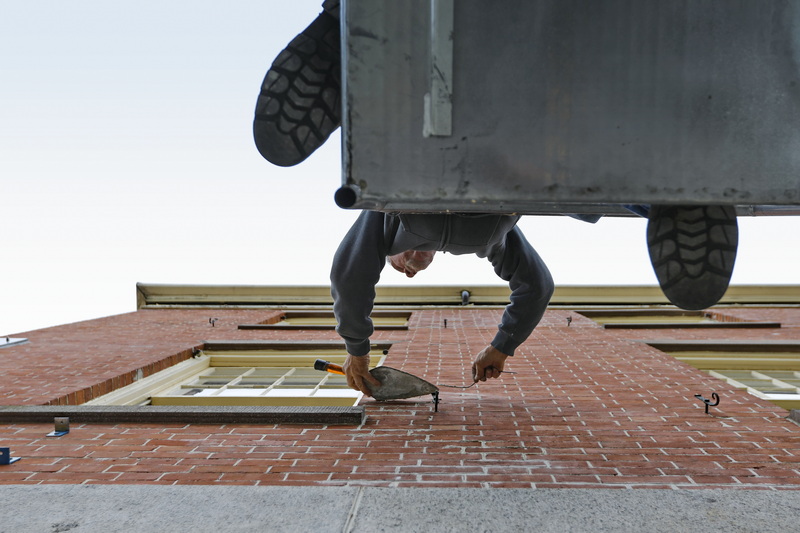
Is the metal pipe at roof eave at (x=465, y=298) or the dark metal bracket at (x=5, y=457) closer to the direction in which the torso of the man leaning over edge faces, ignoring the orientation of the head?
the metal pipe at roof eave

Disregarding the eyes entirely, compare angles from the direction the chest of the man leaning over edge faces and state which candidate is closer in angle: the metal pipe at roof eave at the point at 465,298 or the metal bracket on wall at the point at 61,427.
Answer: the metal pipe at roof eave

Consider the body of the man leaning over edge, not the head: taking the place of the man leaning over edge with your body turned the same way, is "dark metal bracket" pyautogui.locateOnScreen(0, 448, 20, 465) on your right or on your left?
on your left

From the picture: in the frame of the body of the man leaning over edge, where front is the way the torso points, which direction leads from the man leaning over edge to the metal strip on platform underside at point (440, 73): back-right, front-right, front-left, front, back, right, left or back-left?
back

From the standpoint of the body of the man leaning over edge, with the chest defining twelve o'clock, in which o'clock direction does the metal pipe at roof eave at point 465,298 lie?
The metal pipe at roof eave is roughly at 12 o'clock from the man leaning over edge.
